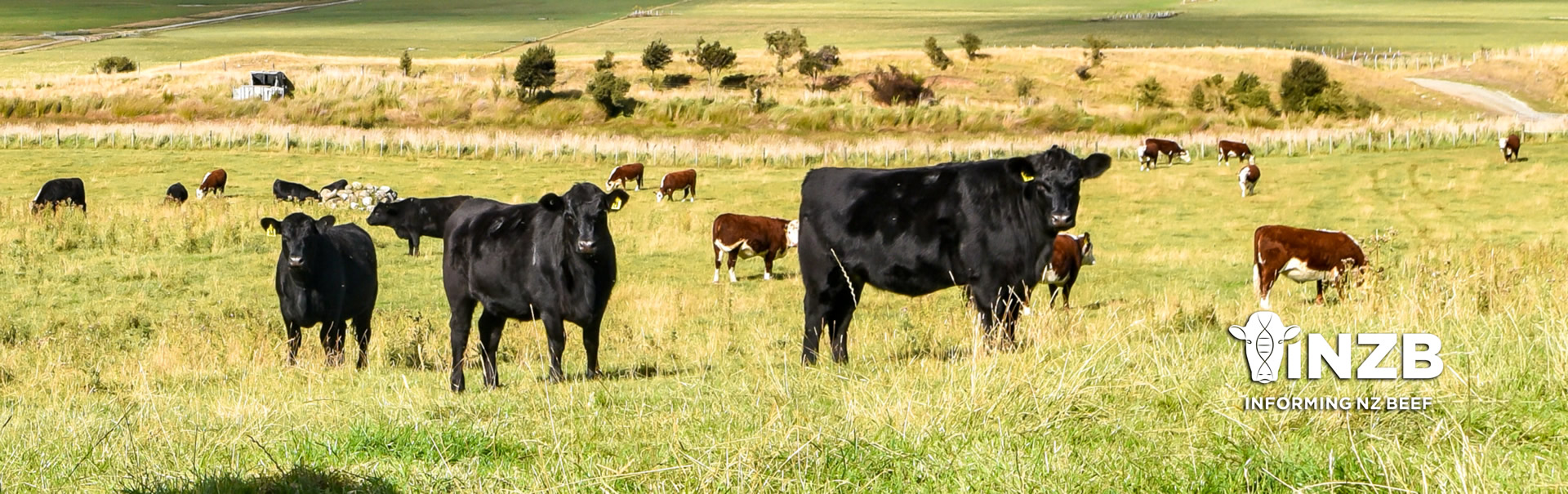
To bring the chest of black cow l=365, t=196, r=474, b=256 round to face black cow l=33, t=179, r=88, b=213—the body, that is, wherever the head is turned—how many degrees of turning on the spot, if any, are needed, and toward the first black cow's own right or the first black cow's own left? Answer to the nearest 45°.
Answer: approximately 45° to the first black cow's own right

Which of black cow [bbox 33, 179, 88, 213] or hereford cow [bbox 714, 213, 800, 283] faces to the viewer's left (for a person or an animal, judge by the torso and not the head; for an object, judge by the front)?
the black cow

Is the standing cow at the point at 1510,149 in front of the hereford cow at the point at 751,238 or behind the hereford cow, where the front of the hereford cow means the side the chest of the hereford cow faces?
in front

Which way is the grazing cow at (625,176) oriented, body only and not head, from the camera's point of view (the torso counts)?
to the viewer's left

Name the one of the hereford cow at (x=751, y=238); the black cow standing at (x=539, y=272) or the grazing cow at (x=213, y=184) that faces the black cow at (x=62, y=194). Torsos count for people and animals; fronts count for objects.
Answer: the grazing cow

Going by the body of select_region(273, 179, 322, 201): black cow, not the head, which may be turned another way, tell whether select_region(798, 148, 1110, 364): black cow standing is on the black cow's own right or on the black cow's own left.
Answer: on the black cow's own right

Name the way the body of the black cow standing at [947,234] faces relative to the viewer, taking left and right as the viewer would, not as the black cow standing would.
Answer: facing to the right of the viewer

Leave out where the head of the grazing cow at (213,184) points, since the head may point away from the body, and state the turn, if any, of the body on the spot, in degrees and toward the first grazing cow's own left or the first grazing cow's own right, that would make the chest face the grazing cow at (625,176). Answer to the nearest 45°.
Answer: approximately 135° to the first grazing cow's own left

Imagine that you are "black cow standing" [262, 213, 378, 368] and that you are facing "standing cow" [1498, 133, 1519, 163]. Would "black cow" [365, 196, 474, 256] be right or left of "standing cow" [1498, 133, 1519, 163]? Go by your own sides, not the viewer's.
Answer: left

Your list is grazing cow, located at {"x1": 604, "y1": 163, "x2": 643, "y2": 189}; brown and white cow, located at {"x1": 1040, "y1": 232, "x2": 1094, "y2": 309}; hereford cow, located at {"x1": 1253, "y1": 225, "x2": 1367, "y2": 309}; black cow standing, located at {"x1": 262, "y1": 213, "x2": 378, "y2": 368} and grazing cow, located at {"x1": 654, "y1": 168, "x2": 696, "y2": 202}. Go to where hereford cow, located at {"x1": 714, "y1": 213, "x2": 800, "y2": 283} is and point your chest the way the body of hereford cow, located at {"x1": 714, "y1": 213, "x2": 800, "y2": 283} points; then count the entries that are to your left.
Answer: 2

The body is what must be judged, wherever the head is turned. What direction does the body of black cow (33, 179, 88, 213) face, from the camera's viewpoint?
to the viewer's left
